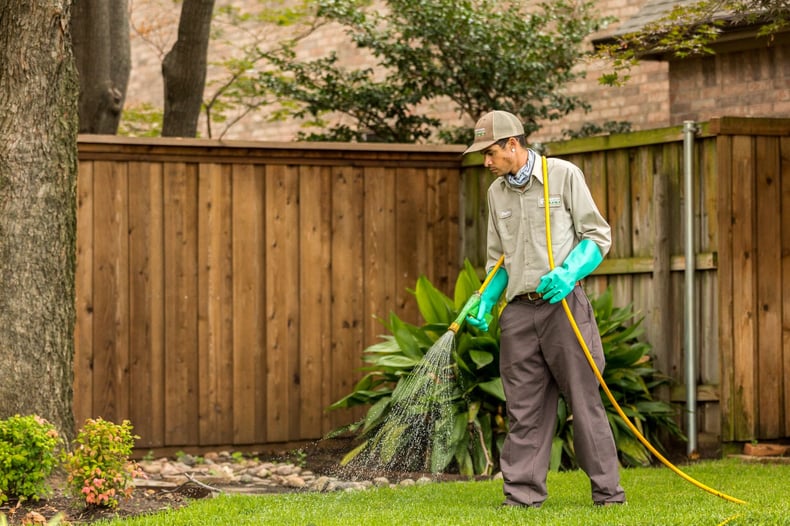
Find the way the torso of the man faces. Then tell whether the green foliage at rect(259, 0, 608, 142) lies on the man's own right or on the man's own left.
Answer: on the man's own right

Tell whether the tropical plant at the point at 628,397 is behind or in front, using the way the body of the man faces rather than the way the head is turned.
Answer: behind

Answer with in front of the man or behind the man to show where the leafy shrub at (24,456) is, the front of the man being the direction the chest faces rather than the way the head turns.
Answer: in front

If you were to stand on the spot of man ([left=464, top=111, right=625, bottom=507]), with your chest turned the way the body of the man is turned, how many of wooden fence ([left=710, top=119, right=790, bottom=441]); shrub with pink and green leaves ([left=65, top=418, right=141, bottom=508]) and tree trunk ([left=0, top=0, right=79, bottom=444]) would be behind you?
1

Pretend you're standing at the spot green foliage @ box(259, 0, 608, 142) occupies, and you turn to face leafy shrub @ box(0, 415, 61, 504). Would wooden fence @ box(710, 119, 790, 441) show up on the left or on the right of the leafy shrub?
left

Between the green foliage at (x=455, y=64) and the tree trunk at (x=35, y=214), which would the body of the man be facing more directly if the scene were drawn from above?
the tree trunk

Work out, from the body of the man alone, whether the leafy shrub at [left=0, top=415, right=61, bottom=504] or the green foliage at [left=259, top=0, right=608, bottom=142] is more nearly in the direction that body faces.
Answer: the leafy shrub

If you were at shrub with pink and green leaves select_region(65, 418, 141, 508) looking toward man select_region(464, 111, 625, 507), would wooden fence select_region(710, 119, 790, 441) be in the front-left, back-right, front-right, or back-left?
front-left

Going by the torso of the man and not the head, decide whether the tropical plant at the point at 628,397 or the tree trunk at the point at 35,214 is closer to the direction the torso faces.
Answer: the tree trunk

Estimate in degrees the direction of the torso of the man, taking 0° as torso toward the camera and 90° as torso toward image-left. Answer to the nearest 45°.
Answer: approximately 45°

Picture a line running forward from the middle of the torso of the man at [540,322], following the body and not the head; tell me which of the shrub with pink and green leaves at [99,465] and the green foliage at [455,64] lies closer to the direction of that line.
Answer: the shrub with pink and green leaves

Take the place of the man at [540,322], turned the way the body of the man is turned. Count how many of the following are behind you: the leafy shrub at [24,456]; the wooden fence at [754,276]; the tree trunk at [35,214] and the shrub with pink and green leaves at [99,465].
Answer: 1

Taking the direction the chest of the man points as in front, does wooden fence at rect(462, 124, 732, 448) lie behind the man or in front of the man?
behind

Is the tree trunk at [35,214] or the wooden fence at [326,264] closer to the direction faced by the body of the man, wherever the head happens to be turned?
the tree trunk

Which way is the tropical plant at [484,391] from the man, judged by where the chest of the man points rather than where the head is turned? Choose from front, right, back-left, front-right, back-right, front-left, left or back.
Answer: back-right

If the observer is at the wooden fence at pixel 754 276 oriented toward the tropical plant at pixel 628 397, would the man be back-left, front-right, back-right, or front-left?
front-left

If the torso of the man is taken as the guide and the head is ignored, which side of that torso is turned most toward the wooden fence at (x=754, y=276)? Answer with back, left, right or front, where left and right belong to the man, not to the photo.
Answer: back
